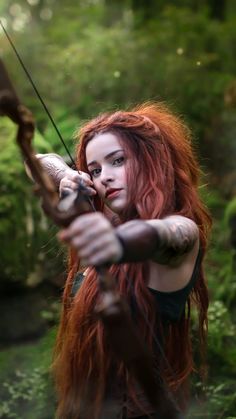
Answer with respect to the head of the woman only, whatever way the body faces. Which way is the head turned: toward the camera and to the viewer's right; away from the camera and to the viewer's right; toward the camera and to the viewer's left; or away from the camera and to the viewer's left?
toward the camera and to the viewer's left

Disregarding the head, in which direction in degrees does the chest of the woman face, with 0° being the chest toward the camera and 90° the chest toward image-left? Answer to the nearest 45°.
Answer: approximately 45°
